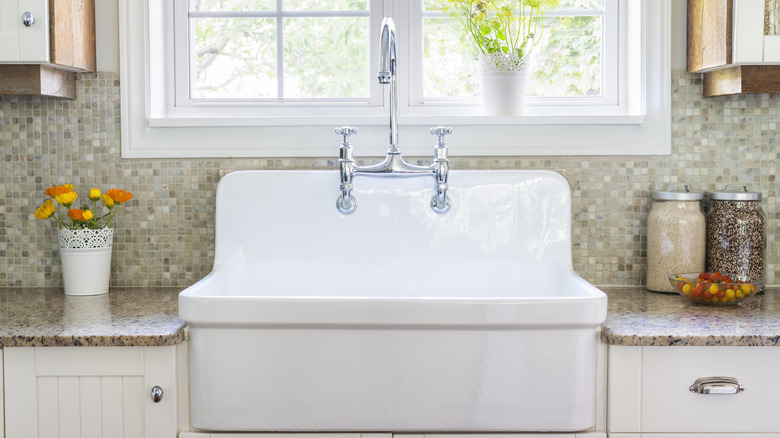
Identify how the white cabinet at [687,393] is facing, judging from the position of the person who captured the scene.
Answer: facing the viewer

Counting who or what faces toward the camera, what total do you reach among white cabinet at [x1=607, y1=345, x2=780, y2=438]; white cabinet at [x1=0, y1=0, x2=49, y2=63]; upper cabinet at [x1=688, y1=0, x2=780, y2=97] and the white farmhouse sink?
4

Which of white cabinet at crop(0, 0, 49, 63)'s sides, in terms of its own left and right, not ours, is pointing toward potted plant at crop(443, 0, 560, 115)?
left

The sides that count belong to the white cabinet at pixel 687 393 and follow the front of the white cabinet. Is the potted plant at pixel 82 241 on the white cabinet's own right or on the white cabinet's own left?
on the white cabinet's own right

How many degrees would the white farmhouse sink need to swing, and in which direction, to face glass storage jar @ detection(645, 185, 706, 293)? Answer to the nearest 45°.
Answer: approximately 135° to its left

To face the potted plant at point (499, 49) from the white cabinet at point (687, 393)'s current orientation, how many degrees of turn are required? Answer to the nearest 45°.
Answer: approximately 135° to its right

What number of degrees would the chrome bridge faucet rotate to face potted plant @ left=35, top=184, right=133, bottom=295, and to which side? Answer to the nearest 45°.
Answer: approximately 90° to its right

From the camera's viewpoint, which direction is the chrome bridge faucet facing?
toward the camera

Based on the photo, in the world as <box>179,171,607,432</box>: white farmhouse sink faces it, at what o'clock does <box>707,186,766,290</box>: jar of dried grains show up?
The jar of dried grains is roughly at 8 o'clock from the white farmhouse sink.

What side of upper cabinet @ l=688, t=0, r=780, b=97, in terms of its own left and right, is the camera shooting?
front
